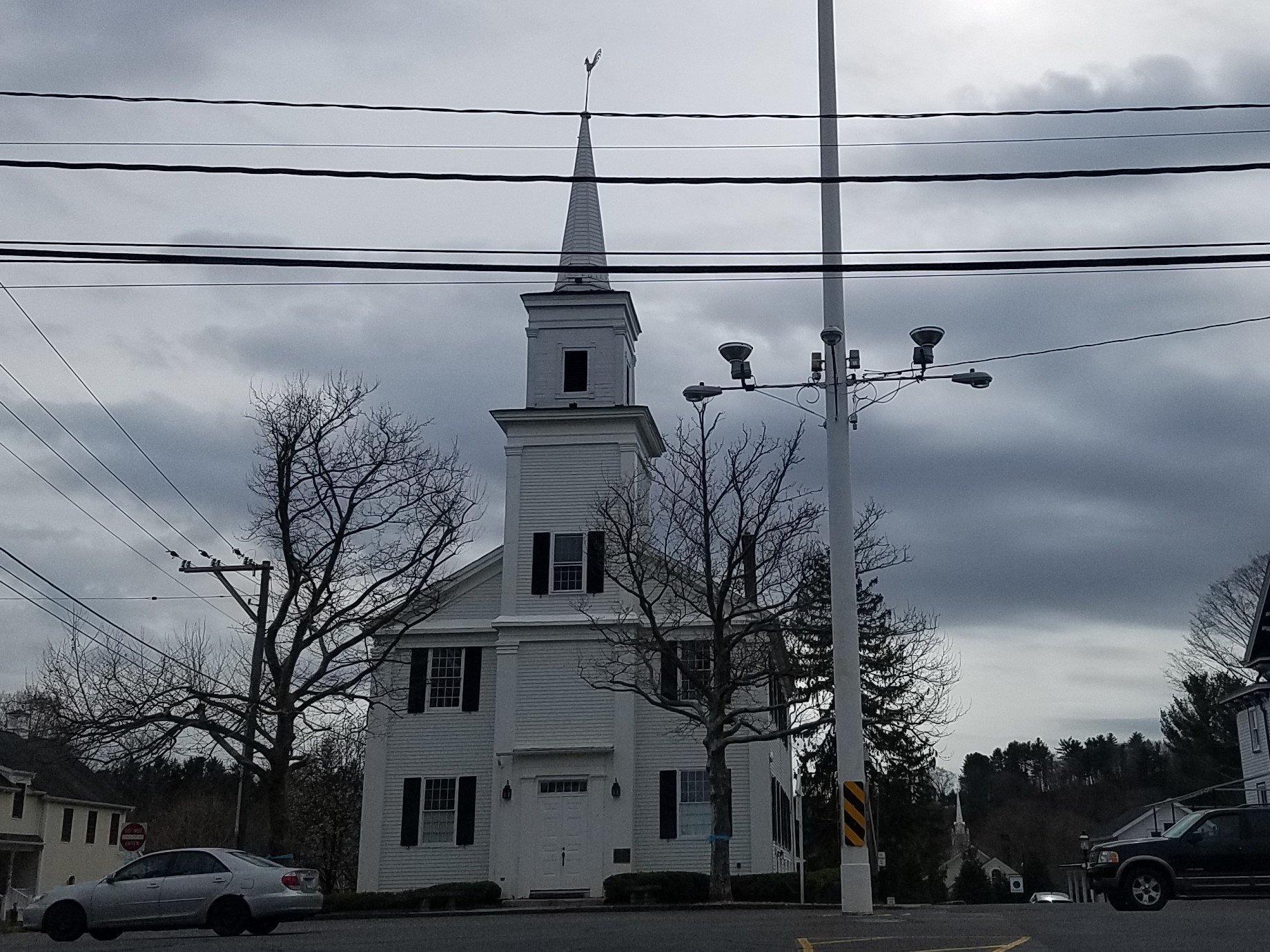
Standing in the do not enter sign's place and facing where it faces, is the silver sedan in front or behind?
in front

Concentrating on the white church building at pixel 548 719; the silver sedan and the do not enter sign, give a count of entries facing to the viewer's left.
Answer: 1

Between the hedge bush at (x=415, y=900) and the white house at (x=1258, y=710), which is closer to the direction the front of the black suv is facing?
the hedge bush

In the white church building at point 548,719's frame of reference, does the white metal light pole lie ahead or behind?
ahead

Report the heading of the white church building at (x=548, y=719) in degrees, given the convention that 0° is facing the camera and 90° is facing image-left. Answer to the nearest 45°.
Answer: approximately 0°

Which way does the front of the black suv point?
to the viewer's left

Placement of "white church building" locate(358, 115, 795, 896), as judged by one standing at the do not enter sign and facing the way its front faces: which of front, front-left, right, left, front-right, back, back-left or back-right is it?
left

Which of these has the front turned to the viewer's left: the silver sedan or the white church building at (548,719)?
the silver sedan

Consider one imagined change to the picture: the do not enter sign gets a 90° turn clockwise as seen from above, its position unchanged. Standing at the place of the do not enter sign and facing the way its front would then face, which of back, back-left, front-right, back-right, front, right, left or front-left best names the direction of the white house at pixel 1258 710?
back

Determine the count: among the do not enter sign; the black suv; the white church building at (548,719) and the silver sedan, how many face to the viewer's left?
2

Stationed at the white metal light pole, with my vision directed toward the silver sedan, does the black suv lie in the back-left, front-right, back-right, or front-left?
back-right

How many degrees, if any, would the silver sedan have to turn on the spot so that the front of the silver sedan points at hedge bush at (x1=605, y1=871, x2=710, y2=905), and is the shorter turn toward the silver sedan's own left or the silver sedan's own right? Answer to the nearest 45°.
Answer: approximately 135° to the silver sedan's own right

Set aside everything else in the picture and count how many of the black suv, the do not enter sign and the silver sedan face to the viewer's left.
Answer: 2

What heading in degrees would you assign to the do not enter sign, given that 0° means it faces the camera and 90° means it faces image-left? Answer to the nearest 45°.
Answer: approximately 0°

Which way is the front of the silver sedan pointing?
to the viewer's left

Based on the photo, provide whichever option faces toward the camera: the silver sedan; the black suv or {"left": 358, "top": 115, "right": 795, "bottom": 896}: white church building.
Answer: the white church building

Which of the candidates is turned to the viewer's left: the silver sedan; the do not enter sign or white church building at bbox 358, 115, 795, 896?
the silver sedan
